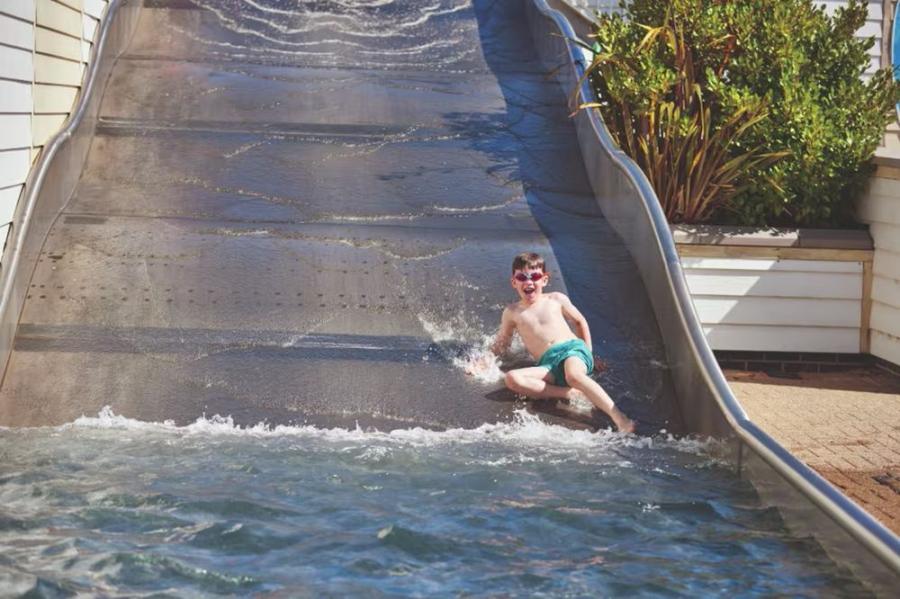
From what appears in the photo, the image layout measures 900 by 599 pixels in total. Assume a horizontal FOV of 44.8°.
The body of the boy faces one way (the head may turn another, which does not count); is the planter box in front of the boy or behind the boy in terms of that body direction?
behind

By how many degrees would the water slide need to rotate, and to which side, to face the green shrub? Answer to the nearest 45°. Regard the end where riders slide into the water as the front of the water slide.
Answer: approximately 135° to its left

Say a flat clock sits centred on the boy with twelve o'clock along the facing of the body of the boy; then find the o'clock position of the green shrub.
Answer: The green shrub is roughly at 7 o'clock from the boy.

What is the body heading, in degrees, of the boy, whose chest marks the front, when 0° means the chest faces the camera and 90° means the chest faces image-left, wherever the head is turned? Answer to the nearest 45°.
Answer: approximately 0°
